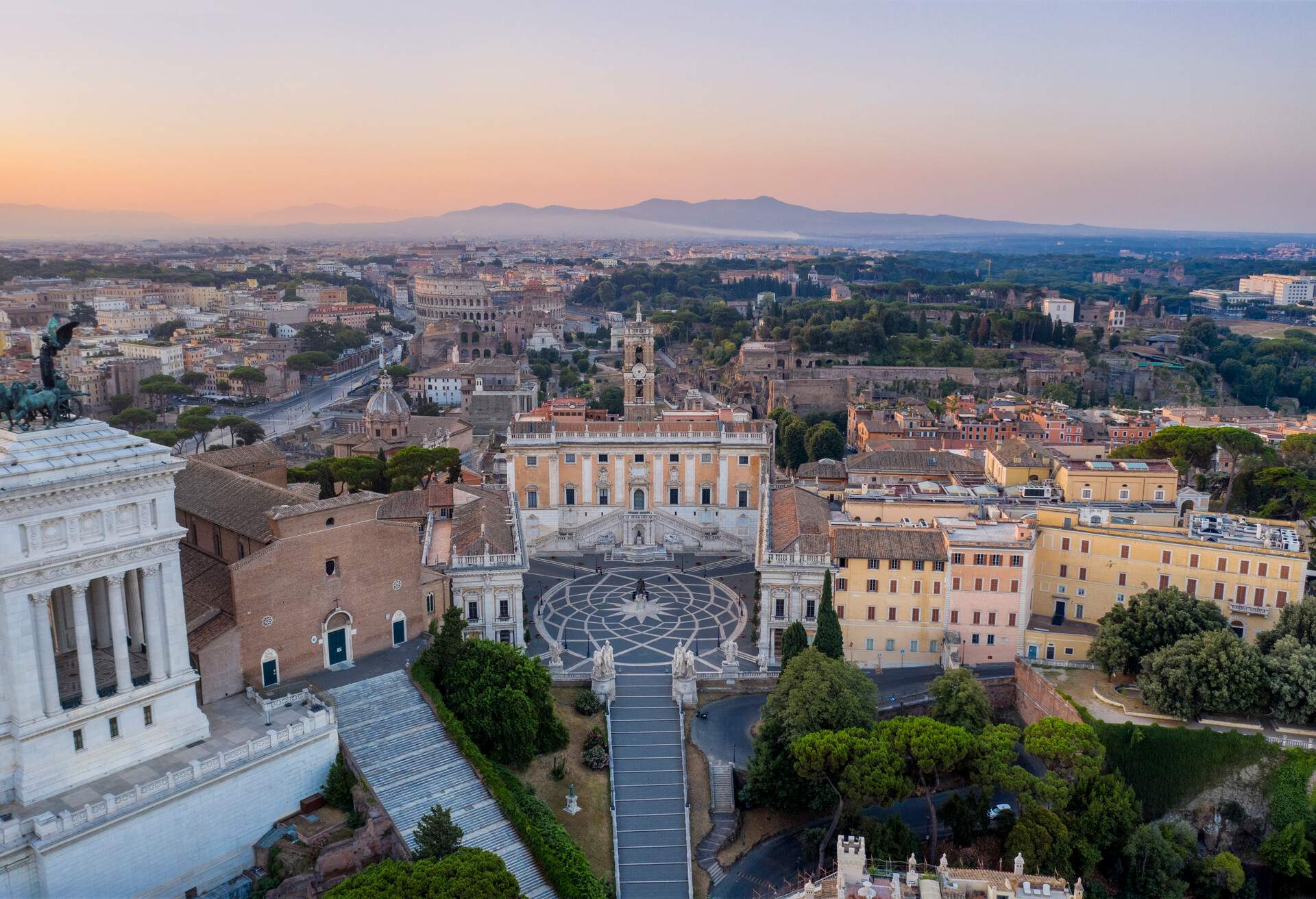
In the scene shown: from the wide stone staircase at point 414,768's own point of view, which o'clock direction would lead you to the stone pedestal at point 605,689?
The stone pedestal is roughly at 9 o'clock from the wide stone staircase.

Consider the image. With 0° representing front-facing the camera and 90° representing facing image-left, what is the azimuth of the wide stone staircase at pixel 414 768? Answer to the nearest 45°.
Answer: approximately 315°

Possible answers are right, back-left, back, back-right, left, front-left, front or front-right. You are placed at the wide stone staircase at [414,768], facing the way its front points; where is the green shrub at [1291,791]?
front-left

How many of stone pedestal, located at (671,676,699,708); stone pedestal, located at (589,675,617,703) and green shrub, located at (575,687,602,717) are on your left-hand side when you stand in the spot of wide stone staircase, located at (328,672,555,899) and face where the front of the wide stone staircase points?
3

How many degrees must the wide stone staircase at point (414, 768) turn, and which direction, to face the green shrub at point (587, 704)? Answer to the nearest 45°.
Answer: approximately 90° to its left
